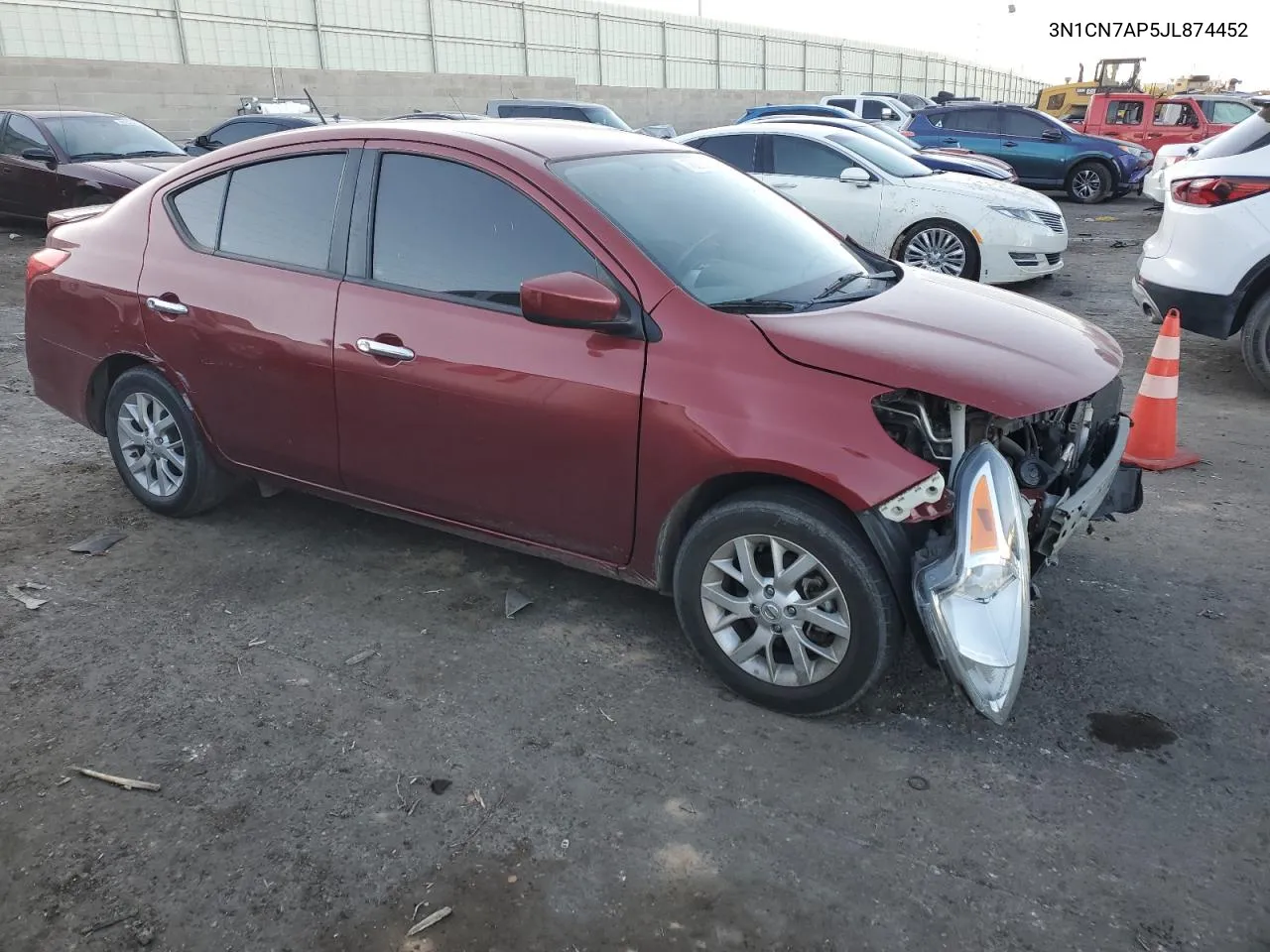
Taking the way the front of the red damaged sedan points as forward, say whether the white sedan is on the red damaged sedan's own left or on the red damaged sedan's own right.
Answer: on the red damaged sedan's own left

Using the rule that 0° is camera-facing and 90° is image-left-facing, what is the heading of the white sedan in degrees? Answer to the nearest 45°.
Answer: approximately 315°

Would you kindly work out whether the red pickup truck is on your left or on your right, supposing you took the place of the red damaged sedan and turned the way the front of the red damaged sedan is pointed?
on your left

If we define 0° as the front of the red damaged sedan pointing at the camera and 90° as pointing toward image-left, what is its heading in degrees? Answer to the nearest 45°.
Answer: approximately 315°
